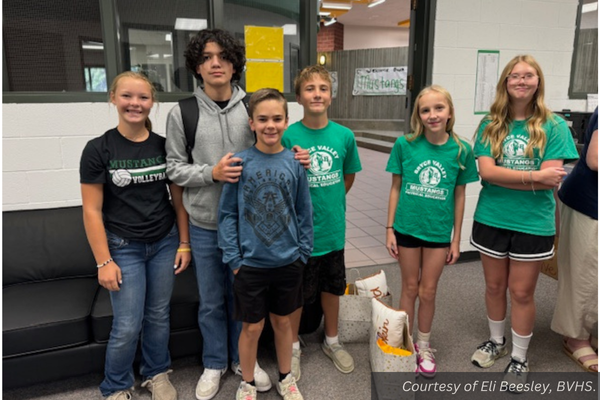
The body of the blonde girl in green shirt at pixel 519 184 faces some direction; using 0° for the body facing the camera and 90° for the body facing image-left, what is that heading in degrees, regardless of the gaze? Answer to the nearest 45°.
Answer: approximately 0°

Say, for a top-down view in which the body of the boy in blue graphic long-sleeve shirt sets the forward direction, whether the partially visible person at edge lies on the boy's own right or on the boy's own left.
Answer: on the boy's own left

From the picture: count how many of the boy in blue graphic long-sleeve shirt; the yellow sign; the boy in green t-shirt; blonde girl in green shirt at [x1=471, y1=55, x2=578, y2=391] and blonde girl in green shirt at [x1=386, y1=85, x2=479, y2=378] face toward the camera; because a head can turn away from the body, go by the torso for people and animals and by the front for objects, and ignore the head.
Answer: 5

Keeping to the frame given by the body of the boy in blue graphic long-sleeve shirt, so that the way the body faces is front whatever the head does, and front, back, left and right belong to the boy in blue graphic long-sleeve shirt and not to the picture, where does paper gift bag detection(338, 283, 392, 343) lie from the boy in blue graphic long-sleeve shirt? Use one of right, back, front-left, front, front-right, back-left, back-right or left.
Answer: back-left

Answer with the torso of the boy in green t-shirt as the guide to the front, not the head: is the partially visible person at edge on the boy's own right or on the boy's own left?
on the boy's own left

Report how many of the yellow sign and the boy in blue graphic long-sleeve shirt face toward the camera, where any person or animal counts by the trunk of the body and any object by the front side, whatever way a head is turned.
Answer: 2

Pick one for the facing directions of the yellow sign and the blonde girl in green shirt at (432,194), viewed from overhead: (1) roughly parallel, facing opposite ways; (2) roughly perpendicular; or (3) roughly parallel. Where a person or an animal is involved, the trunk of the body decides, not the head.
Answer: roughly parallel

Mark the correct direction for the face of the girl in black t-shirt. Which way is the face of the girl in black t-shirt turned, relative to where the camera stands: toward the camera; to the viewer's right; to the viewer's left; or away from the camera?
toward the camera

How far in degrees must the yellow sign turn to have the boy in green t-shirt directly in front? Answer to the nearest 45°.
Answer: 0° — it already faces them

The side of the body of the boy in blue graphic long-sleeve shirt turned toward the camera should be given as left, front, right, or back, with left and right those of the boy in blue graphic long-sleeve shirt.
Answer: front

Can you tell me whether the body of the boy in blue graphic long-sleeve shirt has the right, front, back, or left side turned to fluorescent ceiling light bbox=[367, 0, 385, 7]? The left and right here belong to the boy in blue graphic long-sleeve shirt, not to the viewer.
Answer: back

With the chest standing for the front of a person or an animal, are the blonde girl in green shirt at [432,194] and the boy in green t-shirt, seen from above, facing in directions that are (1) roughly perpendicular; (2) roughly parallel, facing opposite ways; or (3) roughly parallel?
roughly parallel

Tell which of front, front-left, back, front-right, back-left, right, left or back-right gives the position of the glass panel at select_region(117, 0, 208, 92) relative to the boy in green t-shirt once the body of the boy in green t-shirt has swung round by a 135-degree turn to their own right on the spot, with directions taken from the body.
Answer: front

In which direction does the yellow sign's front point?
toward the camera

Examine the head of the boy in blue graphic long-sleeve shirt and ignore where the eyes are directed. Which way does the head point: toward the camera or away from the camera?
toward the camera
